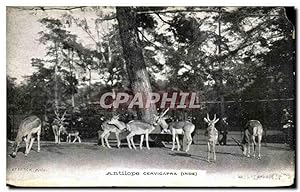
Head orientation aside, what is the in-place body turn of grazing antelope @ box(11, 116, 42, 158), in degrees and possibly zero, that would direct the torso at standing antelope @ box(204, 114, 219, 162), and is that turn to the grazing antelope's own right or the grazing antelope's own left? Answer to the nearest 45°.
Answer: approximately 135° to the grazing antelope's own left
